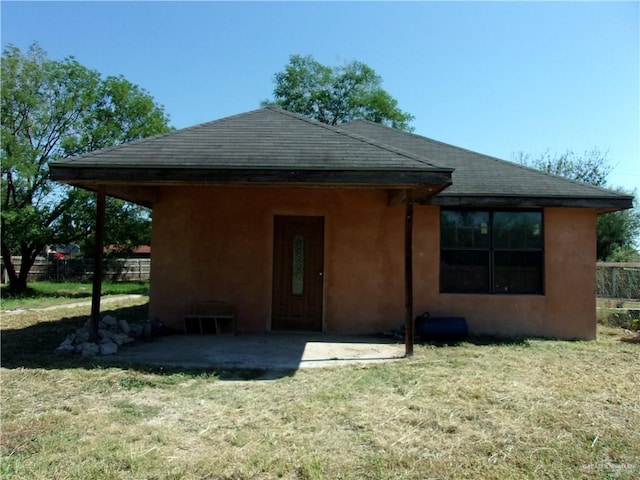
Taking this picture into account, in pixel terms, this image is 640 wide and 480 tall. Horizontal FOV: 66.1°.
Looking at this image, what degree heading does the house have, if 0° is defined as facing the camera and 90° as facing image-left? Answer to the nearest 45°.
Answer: approximately 0°

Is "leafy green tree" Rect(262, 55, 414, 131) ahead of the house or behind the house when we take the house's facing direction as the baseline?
behind

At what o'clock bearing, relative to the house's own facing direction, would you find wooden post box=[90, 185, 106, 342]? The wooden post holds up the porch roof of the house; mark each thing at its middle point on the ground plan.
The wooden post is roughly at 2 o'clock from the house.

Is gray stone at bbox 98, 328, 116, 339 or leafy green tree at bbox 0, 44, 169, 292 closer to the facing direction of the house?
the gray stone

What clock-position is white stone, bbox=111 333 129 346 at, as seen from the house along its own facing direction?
The white stone is roughly at 2 o'clock from the house.

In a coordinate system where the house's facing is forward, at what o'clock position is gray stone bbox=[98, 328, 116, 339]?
The gray stone is roughly at 2 o'clock from the house.

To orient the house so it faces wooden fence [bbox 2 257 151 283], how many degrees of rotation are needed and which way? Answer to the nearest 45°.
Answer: approximately 135° to its right

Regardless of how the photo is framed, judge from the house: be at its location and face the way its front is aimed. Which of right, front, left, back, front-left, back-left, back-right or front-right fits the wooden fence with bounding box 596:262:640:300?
back-left

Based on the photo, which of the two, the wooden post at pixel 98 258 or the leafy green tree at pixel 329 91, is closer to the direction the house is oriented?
the wooden post

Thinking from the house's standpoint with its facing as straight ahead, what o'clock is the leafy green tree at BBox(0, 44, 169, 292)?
The leafy green tree is roughly at 4 o'clock from the house.

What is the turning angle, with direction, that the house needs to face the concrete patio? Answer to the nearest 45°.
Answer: approximately 45° to its right
